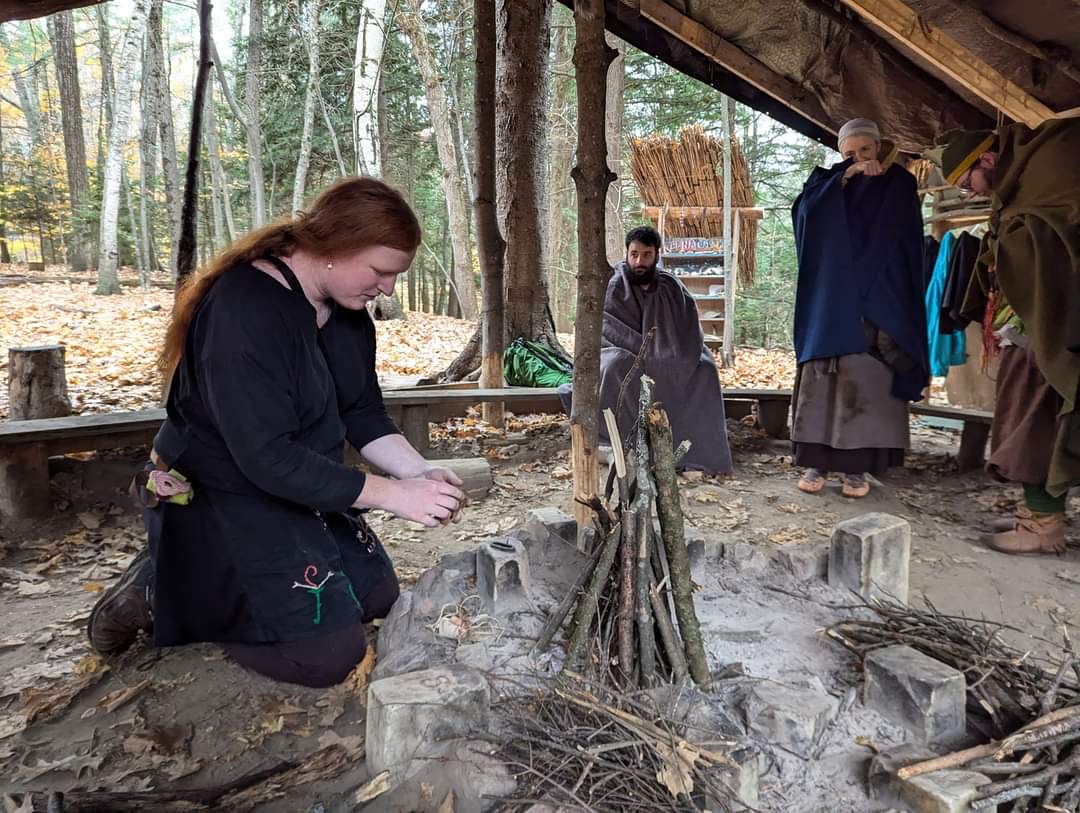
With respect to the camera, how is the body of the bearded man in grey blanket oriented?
toward the camera

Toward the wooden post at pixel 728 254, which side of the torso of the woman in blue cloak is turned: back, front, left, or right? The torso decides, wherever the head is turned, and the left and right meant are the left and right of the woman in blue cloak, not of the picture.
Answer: back

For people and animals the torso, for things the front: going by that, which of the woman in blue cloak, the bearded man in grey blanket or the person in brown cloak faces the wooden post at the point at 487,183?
the person in brown cloak

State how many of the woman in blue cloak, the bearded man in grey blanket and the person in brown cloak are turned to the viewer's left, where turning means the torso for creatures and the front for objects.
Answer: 1

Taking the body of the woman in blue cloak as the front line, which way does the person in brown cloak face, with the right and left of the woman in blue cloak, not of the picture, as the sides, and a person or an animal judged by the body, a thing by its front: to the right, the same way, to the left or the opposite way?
to the right

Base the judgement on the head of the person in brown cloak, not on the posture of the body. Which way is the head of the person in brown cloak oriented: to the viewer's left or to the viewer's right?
to the viewer's left

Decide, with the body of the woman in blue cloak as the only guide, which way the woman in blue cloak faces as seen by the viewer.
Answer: toward the camera

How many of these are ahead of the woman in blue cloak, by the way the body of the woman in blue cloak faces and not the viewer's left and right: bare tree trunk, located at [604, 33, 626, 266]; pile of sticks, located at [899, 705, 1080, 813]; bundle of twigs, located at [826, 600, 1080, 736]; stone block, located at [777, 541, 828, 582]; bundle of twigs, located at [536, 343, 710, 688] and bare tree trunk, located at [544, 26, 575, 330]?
4

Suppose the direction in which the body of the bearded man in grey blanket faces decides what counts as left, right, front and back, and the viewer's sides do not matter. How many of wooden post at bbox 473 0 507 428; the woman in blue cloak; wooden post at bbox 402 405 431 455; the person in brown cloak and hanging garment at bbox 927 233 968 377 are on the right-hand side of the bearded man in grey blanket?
2

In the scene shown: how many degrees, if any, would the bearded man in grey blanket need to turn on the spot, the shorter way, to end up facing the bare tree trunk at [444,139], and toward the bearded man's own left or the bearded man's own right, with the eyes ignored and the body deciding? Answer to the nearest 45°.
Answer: approximately 135° to the bearded man's own right

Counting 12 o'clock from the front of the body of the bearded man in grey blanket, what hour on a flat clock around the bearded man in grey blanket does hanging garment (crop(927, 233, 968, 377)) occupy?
The hanging garment is roughly at 8 o'clock from the bearded man in grey blanket.

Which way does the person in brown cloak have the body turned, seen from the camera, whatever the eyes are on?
to the viewer's left

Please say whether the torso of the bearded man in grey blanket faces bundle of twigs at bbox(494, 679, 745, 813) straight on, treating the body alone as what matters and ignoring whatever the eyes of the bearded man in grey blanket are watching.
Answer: yes
